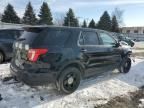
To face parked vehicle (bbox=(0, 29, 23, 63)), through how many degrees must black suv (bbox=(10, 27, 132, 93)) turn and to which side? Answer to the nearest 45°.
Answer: approximately 90° to its left

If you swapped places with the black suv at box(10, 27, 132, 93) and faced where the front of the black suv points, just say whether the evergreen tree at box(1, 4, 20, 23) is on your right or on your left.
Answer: on your left

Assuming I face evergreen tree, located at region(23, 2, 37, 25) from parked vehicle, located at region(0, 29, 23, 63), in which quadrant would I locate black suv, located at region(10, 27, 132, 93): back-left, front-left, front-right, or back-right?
back-right

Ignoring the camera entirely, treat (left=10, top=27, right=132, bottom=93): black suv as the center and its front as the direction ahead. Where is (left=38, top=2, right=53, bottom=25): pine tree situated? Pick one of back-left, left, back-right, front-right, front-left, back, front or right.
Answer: front-left

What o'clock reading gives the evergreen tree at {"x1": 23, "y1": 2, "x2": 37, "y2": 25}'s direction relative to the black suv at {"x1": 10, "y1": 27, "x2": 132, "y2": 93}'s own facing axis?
The evergreen tree is roughly at 10 o'clock from the black suv.

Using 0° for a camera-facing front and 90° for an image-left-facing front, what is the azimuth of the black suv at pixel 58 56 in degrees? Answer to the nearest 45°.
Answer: approximately 225°
